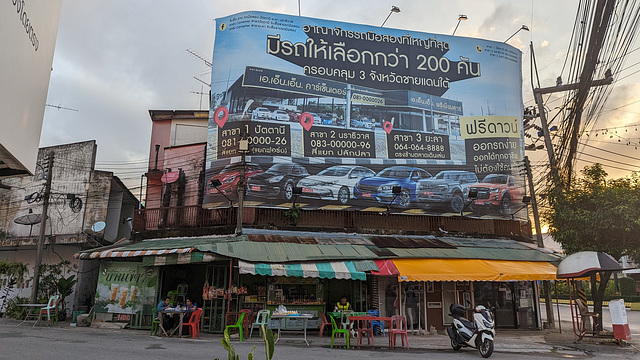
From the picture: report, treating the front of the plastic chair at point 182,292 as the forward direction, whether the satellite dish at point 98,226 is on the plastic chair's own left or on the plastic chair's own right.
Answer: on the plastic chair's own right

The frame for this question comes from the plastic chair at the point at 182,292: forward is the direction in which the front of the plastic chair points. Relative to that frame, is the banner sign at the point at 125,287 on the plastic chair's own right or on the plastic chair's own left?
on the plastic chair's own right

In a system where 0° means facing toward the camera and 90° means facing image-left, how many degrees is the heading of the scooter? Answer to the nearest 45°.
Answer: approximately 315°

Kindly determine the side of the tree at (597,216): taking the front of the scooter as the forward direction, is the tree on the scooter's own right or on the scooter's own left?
on the scooter's own left

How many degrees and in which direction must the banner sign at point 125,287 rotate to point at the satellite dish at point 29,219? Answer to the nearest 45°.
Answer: approximately 135° to its right

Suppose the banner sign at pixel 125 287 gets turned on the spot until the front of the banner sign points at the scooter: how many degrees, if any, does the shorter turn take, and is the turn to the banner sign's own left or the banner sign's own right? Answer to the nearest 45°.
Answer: approximately 45° to the banner sign's own left

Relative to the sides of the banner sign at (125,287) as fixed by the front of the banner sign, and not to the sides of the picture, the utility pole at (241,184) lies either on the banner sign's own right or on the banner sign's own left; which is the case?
on the banner sign's own left

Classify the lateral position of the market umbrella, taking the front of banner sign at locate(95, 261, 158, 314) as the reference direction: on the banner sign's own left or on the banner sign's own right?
on the banner sign's own left

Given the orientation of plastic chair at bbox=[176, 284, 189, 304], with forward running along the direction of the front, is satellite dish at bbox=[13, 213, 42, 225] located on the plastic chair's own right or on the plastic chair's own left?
on the plastic chair's own right

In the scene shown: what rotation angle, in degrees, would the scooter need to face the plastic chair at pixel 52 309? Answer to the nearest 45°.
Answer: approximately 135° to its right

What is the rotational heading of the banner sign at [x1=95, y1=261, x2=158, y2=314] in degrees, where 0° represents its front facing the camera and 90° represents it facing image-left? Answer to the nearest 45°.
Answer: approximately 0°
